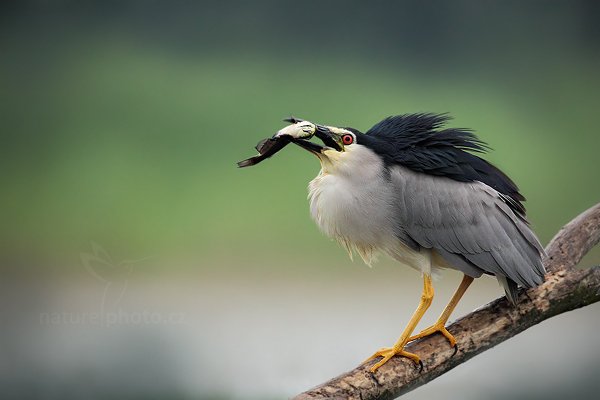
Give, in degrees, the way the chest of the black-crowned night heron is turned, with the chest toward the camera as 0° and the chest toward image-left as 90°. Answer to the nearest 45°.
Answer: approximately 90°
